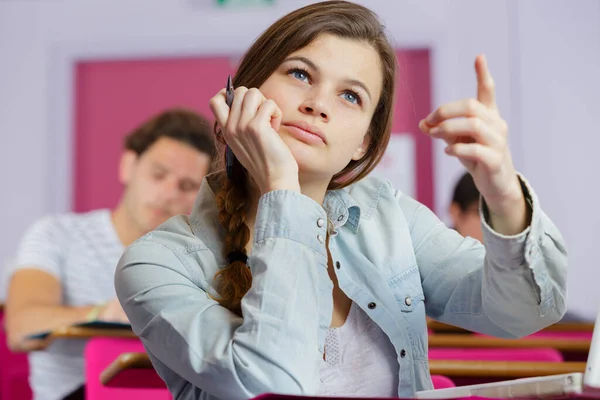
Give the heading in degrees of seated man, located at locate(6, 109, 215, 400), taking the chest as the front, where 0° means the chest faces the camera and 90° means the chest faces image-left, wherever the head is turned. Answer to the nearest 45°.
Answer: approximately 315°

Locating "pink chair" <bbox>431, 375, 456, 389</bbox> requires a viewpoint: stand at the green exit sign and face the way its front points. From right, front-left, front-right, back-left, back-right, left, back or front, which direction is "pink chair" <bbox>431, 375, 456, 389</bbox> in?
front

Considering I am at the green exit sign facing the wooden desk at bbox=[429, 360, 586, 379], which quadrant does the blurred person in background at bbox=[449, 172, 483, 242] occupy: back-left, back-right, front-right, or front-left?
front-left

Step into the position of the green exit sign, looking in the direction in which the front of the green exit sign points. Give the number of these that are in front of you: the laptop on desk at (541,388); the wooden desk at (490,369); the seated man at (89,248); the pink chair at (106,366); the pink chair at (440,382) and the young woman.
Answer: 6

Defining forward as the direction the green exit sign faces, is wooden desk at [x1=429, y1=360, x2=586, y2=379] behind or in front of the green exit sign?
in front

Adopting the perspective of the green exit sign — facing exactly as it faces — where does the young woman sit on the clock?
The young woman is roughly at 12 o'clock from the green exit sign.

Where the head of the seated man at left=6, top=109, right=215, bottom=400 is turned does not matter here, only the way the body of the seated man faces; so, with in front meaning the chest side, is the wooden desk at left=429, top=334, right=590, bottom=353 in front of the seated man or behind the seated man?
in front

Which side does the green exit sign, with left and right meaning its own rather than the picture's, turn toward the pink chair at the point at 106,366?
front

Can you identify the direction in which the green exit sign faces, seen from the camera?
facing the viewer

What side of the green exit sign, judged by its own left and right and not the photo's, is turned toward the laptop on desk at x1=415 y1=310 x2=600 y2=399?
front

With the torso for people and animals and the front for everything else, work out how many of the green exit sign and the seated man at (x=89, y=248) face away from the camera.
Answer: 0

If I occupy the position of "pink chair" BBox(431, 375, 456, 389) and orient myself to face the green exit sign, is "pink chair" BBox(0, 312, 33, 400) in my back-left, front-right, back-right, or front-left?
front-left
